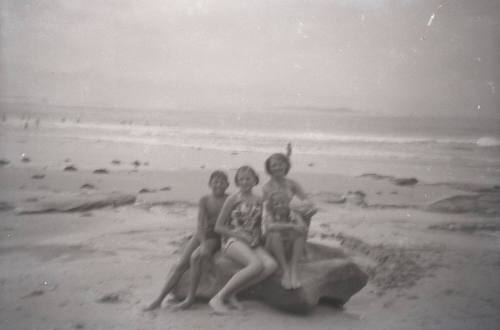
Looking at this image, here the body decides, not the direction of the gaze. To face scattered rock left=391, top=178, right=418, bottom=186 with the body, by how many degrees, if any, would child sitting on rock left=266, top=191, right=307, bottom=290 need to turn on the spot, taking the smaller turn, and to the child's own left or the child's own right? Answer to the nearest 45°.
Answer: approximately 135° to the child's own left

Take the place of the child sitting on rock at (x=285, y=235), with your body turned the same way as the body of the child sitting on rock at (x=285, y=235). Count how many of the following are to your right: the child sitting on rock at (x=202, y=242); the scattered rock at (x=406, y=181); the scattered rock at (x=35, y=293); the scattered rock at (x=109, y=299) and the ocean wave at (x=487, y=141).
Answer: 3

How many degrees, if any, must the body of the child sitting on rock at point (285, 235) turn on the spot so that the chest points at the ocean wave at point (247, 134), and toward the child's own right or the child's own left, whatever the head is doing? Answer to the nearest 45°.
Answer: approximately 180°

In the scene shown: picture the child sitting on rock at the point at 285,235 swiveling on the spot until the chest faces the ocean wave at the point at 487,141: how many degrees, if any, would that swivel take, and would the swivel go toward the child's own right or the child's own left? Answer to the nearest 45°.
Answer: approximately 135° to the child's own left

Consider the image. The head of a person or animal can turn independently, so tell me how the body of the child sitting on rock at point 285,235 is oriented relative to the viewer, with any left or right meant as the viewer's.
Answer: facing the viewer

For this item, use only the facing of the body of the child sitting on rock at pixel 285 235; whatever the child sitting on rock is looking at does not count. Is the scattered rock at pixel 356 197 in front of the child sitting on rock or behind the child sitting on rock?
behind

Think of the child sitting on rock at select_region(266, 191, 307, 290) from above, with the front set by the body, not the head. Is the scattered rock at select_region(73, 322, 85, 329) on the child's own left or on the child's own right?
on the child's own right

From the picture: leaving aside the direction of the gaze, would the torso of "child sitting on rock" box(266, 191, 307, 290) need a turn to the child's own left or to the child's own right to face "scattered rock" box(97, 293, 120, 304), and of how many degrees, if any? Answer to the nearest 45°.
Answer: approximately 90° to the child's own right

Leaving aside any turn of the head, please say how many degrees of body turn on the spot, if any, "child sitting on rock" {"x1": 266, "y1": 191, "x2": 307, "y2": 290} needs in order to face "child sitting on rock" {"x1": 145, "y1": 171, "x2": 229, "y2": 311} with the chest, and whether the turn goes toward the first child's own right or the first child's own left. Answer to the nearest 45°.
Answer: approximately 90° to the first child's own right
